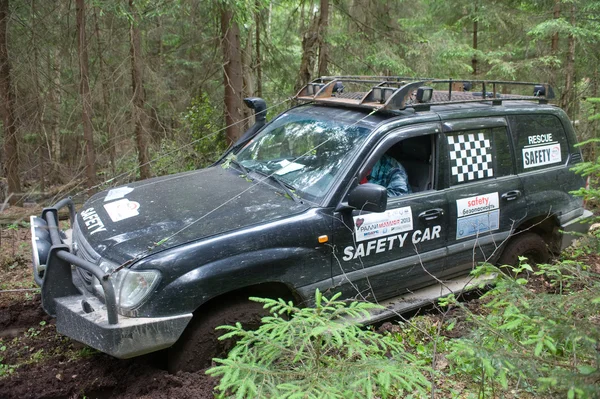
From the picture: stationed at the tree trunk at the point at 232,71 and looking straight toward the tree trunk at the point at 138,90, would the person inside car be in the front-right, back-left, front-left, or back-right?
back-left

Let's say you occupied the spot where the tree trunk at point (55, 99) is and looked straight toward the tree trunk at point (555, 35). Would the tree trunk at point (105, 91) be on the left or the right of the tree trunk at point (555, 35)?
right

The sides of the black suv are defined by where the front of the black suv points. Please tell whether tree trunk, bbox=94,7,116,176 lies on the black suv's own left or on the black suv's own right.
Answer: on the black suv's own right

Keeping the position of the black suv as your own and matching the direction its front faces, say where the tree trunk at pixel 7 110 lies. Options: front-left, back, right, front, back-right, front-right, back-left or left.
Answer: right

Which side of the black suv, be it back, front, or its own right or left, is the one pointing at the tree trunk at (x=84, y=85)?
right

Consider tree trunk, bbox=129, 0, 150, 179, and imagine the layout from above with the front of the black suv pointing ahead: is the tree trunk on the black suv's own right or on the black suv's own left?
on the black suv's own right

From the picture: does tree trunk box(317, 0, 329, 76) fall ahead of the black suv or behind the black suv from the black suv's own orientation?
behind

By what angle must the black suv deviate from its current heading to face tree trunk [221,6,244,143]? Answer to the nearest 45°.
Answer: approximately 135° to its right

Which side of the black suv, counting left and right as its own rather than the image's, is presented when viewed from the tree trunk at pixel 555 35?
back

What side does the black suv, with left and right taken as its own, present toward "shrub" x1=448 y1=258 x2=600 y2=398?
left

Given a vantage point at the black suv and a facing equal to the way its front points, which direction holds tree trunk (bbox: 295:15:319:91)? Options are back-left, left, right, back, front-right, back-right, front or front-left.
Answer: back-right

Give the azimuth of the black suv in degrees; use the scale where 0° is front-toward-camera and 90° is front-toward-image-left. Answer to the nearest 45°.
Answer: approximately 45°

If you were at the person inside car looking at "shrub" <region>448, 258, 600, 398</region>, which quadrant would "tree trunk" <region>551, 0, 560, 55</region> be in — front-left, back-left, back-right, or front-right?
back-left
